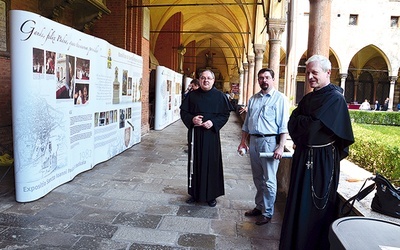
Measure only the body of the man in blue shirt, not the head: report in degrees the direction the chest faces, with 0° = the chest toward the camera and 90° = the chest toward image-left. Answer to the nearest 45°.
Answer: approximately 45°

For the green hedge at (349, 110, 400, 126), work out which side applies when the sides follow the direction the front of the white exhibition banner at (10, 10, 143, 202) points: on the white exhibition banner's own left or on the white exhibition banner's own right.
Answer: on the white exhibition banner's own left

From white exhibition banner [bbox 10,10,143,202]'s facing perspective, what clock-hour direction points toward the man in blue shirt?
The man in blue shirt is roughly at 12 o'clock from the white exhibition banner.

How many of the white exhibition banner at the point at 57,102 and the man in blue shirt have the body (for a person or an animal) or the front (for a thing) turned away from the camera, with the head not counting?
0

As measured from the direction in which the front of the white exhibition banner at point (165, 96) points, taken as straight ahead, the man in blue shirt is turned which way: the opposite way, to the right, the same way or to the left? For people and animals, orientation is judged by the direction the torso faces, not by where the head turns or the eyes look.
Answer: to the right

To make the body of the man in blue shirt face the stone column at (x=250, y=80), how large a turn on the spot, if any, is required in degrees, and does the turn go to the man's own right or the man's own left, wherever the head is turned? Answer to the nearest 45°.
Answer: approximately 135° to the man's own right

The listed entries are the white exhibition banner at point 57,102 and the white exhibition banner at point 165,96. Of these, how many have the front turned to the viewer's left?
0

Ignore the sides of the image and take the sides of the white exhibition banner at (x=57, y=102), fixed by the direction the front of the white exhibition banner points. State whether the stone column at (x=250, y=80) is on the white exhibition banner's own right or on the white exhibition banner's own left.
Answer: on the white exhibition banner's own left

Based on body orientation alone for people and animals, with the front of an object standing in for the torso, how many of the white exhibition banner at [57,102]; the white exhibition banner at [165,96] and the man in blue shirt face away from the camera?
0
